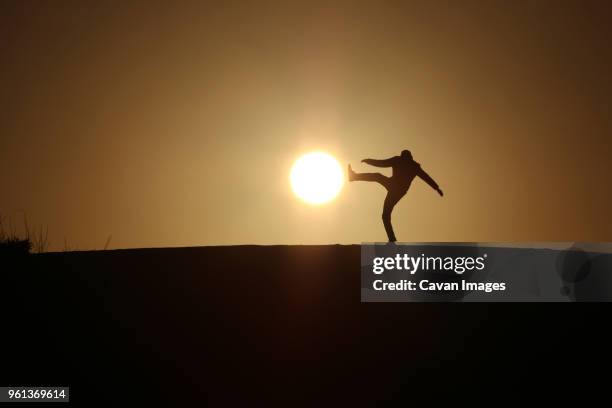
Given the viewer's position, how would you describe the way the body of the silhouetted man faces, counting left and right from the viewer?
facing to the left of the viewer
